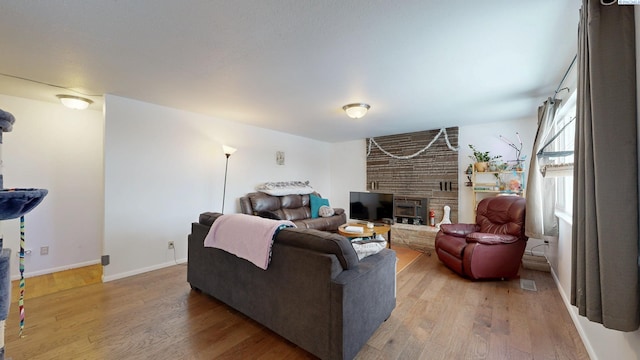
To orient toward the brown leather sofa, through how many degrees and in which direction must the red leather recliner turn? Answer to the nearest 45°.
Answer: approximately 45° to its right

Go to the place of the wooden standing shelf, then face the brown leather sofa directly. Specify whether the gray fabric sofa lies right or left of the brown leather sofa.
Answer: left

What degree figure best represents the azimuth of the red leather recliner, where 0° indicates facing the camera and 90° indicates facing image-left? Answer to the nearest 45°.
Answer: approximately 45°

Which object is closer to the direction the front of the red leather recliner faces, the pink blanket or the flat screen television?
the pink blanket

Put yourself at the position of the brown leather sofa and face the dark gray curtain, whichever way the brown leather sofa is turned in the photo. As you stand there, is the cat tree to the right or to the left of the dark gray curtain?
right

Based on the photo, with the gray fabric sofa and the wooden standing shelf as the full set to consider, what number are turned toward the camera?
1

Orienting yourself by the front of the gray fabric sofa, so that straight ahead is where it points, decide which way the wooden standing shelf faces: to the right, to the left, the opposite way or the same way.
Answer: the opposite way

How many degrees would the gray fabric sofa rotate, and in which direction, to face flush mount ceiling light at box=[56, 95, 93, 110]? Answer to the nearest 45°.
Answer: approximately 90° to its left

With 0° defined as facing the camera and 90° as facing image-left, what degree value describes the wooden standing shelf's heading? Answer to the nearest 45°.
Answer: approximately 0°
